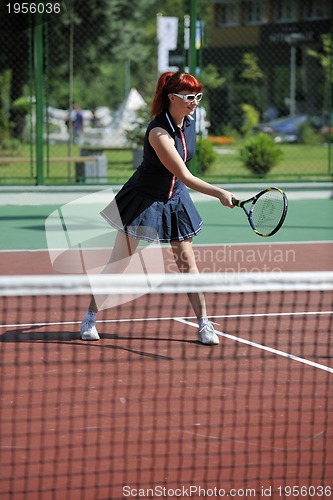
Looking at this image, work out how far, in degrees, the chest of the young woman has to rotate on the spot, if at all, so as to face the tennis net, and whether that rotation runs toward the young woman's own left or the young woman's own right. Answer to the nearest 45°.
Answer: approximately 45° to the young woman's own right

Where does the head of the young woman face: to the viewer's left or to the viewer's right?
to the viewer's right

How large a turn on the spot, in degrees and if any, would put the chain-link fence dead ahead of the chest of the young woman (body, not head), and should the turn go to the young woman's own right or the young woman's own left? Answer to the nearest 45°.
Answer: approximately 135° to the young woman's own left

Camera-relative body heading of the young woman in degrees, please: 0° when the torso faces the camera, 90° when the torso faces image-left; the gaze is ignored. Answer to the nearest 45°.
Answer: approximately 315°

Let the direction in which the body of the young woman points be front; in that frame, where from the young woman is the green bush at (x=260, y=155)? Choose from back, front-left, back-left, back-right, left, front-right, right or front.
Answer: back-left

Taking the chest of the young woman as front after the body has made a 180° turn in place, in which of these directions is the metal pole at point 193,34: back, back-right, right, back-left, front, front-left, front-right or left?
front-right
